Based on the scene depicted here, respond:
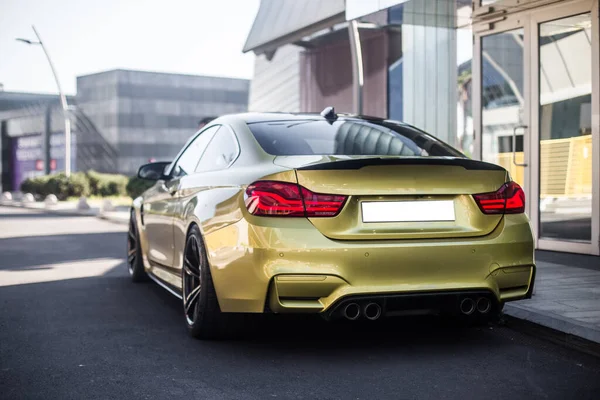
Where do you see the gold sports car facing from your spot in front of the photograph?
facing away from the viewer and to the left of the viewer

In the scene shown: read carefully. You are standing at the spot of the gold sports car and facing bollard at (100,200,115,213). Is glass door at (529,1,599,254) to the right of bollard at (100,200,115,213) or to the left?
right

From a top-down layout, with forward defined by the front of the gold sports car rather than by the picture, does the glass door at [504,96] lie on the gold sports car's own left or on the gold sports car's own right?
on the gold sports car's own right

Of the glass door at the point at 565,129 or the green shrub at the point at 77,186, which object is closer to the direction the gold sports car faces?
the green shrub

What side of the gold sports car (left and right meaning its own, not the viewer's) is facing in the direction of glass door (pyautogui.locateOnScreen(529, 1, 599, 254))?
right

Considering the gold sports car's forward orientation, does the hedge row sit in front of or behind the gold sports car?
in front

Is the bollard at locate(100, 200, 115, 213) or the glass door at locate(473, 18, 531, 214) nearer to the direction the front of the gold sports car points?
the bollard

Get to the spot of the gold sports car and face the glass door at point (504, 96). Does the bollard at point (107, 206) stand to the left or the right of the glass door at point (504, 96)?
left

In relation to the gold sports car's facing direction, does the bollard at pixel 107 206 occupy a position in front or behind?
in front
